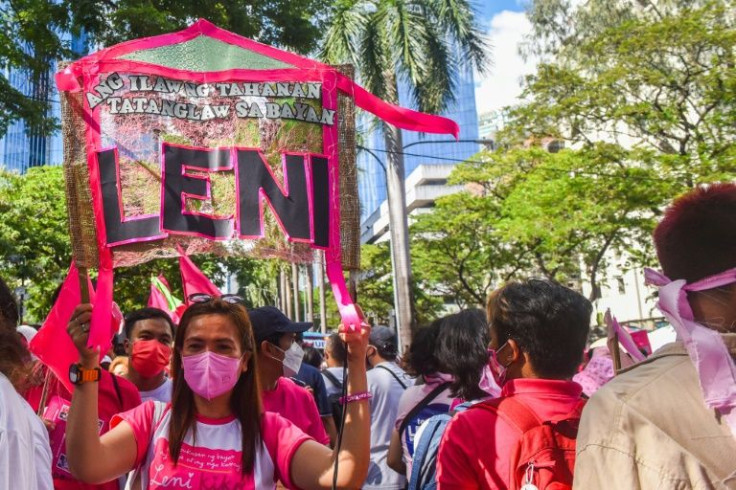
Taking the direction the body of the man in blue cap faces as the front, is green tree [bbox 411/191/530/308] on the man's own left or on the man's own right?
on the man's own left

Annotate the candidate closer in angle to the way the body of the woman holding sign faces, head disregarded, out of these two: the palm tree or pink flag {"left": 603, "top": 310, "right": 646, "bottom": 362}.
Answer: the pink flag

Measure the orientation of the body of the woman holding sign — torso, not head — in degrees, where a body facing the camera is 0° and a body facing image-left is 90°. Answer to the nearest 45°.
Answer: approximately 0°

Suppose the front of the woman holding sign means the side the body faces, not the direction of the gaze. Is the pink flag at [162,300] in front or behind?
behind

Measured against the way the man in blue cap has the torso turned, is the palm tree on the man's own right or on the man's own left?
on the man's own left

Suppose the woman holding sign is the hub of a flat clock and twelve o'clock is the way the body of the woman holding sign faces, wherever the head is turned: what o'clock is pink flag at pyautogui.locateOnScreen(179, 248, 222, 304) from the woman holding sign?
The pink flag is roughly at 6 o'clock from the woman holding sign.

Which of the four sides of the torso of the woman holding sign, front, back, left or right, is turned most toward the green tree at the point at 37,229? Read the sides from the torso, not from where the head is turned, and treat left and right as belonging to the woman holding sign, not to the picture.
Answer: back

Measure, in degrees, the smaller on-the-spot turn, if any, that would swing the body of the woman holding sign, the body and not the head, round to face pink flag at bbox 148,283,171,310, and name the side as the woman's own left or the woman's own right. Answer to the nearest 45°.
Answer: approximately 180°
